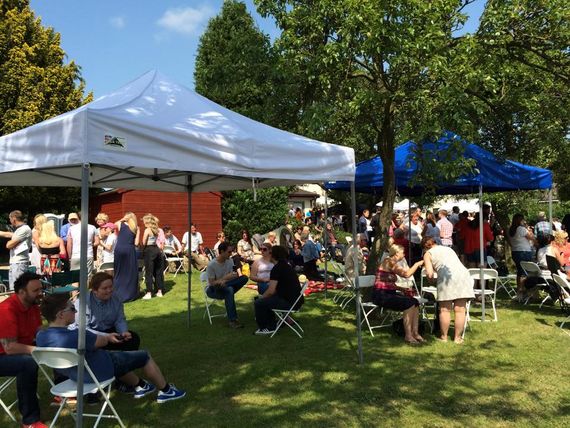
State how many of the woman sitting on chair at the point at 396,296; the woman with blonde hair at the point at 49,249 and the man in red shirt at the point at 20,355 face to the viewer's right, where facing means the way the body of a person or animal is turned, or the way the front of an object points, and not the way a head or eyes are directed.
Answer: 2

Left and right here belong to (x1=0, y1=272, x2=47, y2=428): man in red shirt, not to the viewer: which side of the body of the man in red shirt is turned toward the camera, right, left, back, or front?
right

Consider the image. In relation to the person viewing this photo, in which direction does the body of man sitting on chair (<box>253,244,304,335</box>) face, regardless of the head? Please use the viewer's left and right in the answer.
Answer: facing to the left of the viewer

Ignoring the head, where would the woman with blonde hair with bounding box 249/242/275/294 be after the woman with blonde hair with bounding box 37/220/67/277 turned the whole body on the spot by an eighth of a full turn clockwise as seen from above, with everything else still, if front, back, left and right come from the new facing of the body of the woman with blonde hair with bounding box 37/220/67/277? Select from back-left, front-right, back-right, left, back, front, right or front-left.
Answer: right

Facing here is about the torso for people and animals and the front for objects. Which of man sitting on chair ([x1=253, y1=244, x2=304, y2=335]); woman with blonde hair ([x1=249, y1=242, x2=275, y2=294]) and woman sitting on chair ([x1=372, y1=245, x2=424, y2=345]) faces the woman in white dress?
woman sitting on chair ([x1=372, y1=245, x2=424, y2=345])

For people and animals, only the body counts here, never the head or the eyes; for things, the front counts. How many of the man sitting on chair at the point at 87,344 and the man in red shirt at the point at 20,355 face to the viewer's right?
2

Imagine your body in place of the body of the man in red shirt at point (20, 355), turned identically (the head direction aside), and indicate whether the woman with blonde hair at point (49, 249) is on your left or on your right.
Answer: on your left

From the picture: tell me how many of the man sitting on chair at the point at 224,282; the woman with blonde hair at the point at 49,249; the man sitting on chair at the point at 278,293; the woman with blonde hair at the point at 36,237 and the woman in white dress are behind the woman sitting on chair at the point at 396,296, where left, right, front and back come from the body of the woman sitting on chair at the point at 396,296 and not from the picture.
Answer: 4

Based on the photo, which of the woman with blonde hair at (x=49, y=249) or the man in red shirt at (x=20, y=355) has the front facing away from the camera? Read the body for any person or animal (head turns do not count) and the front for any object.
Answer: the woman with blonde hair

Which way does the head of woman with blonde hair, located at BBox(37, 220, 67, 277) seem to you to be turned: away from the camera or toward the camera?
away from the camera

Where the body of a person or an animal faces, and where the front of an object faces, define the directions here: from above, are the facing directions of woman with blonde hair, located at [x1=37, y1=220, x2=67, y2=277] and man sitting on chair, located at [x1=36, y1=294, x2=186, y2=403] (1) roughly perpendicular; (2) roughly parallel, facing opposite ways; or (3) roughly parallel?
roughly perpendicular

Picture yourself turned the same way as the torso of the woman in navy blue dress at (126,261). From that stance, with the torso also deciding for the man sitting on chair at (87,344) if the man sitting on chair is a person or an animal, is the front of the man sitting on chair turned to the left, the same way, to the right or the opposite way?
to the right
